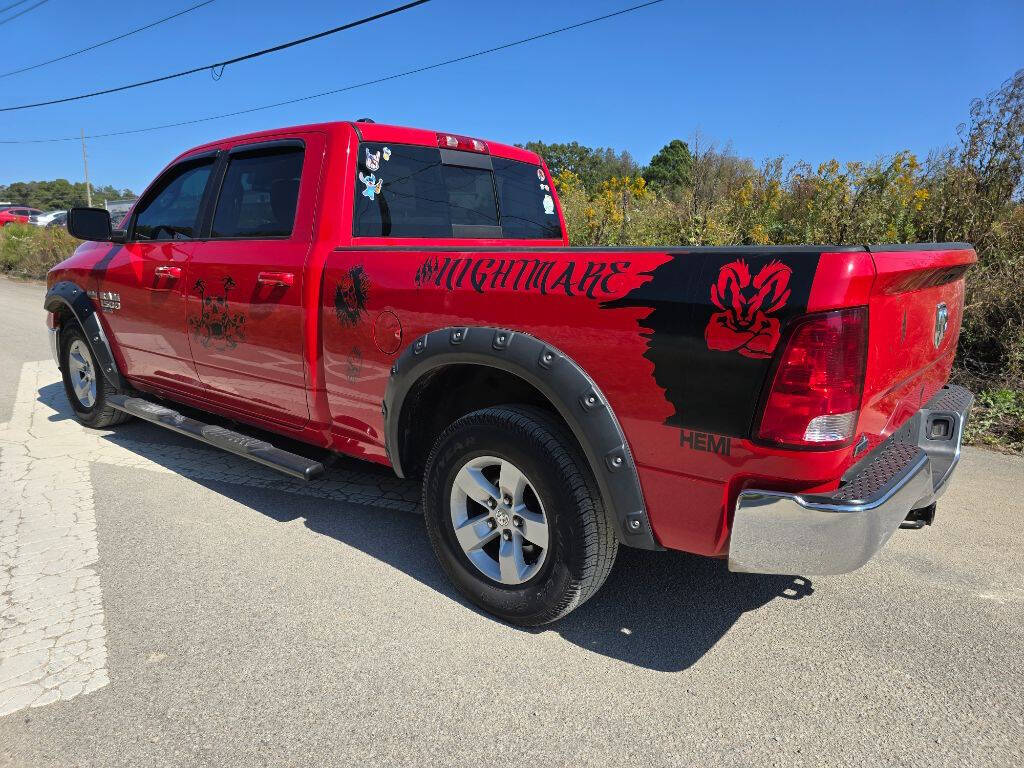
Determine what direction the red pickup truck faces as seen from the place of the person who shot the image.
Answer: facing away from the viewer and to the left of the viewer

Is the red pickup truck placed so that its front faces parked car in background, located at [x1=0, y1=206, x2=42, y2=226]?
yes
